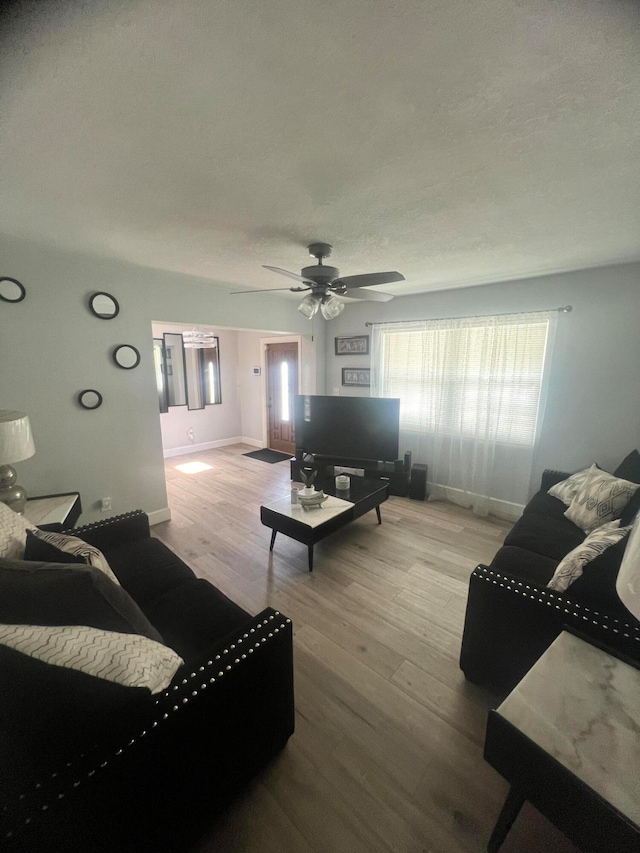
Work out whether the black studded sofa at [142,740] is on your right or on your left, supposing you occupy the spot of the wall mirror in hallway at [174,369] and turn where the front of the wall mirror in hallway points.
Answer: on your right

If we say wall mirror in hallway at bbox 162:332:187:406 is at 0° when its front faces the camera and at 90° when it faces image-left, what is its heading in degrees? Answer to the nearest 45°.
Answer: approximately 315°

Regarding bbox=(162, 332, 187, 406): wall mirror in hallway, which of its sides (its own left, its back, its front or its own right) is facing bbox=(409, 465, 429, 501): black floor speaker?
front

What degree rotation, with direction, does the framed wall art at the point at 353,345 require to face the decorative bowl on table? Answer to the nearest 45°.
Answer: approximately 45° to its left

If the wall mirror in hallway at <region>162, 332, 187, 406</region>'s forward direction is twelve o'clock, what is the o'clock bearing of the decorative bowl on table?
The decorative bowl on table is roughly at 1 o'clock from the wall mirror in hallway.

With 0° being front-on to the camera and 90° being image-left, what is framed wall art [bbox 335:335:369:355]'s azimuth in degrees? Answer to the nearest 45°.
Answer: approximately 45°

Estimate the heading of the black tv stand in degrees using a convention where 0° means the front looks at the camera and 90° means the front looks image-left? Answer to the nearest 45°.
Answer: approximately 0°
